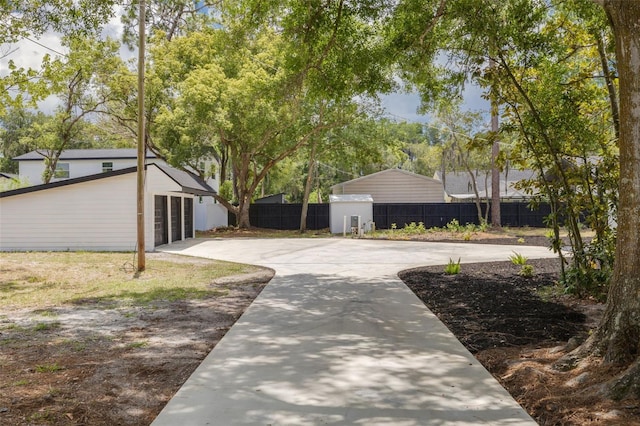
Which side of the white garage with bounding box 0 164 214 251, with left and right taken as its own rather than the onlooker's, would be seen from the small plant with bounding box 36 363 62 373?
right

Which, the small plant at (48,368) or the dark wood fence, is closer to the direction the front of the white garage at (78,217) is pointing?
the dark wood fence

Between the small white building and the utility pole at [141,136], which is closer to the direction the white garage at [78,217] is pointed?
the small white building

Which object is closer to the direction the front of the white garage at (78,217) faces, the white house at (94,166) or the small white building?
the small white building

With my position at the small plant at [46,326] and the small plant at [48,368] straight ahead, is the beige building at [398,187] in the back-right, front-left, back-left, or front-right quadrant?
back-left

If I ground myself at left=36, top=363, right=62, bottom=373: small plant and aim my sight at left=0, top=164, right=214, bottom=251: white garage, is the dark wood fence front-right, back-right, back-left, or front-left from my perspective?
front-right

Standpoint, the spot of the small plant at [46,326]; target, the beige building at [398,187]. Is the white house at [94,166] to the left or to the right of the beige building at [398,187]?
left

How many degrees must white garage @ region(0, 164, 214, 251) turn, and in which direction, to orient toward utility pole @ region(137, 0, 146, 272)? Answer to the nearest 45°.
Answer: approximately 90° to its right

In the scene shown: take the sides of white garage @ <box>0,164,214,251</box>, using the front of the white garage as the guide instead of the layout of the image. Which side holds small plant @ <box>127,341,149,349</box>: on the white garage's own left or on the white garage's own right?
on the white garage's own right

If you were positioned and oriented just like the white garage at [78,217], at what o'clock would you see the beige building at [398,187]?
the beige building at [398,187] is roughly at 11 o'clock from the white garage at [78,217].

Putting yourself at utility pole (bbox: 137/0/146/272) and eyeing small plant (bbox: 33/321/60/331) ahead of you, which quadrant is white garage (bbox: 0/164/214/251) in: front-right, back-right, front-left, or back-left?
back-right

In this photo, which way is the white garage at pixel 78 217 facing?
to the viewer's right

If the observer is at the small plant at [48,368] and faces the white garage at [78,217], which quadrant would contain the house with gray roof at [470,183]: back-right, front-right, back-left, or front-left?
front-right

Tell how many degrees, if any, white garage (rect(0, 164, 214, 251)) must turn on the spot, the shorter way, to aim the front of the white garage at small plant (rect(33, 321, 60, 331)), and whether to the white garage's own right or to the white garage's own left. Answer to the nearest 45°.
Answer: approximately 90° to the white garage's own right

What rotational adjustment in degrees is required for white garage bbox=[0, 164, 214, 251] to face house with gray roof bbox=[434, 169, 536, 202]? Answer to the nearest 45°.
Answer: approximately 45° to its left

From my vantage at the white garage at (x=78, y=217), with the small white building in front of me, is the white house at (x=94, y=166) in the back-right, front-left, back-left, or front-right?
front-left
